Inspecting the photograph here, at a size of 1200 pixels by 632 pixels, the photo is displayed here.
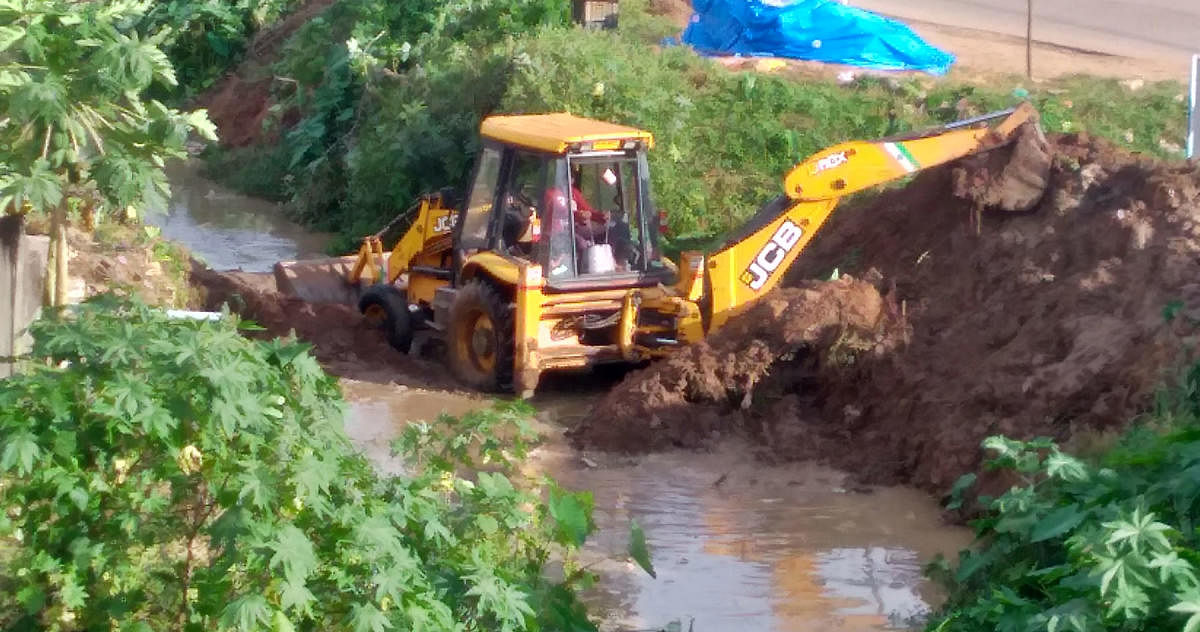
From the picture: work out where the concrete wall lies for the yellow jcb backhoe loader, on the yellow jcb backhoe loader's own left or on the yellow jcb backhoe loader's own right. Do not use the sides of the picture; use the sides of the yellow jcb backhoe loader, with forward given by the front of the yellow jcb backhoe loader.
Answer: on the yellow jcb backhoe loader's own left

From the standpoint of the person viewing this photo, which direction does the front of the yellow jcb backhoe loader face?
facing away from the viewer and to the left of the viewer

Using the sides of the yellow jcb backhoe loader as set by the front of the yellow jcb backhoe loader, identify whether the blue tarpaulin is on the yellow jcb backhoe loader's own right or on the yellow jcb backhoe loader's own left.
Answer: on the yellow jcb backhoe loader's own right
